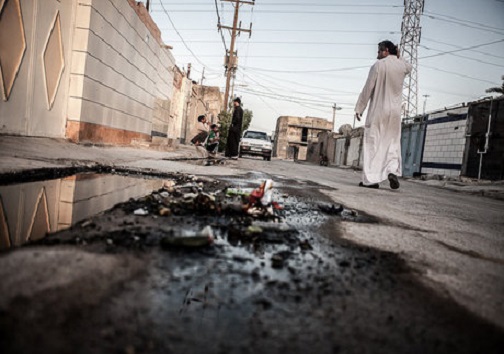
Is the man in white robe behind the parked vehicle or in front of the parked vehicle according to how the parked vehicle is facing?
in front

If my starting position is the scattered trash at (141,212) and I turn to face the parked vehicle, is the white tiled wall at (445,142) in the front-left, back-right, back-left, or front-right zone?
front-right

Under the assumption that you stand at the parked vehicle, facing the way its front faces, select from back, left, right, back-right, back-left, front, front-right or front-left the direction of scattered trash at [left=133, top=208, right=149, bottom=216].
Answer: front

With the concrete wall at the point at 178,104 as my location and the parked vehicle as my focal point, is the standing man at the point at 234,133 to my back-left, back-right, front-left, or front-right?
front-right

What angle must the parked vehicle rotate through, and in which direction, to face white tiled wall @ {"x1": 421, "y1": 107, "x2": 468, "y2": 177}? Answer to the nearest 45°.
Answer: approximately 90° to its left

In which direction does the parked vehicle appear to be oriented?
toward the camera
